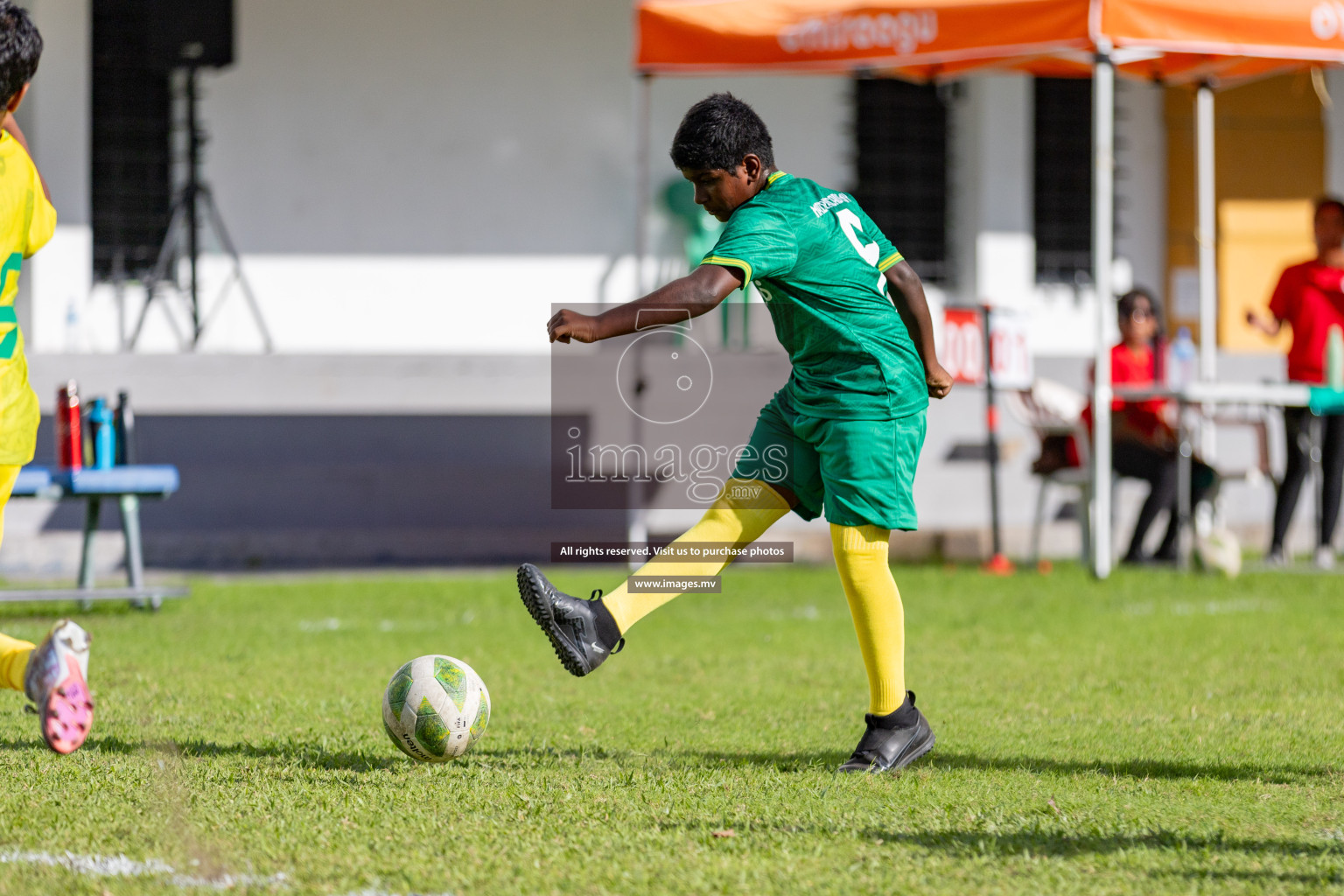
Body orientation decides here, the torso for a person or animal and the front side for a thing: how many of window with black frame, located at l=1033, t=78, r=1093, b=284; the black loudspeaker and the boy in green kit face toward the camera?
2

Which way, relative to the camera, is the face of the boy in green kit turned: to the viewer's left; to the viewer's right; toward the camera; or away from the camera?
to the viewer's left

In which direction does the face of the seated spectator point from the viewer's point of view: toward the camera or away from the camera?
toward the camera

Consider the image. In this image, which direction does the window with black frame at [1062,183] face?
toward the camera

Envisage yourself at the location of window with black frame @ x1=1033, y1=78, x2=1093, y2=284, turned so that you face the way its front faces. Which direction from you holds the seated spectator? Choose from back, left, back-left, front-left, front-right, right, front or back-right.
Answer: front

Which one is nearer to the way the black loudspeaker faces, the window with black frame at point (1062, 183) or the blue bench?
the blue bench

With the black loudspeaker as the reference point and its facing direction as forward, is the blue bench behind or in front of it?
in front

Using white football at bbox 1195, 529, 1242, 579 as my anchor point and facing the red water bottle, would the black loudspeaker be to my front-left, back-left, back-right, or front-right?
front-right

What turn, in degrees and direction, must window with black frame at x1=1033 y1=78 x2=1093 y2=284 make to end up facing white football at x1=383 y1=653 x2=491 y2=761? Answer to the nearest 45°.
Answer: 0° — it already faces it

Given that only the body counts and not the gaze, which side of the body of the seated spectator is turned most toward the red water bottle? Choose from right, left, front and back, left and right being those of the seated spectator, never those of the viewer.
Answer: right

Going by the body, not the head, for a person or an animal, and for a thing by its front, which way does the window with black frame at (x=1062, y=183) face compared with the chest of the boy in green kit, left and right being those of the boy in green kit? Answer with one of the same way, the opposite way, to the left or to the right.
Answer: to the left

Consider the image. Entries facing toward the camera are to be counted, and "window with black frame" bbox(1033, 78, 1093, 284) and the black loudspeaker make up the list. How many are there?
2

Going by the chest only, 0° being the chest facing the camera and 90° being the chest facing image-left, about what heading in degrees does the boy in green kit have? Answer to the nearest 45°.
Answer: approximately 90°

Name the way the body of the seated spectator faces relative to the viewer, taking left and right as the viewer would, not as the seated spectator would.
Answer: facing the viewer and to the right of the viewer
